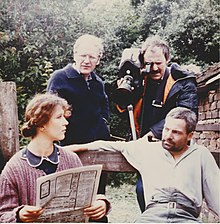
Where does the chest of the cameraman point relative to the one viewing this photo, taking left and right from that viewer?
facing the viewer and to the left of the viewer

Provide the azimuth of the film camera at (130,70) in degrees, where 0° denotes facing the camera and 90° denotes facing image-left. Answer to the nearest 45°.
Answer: approximately 45°

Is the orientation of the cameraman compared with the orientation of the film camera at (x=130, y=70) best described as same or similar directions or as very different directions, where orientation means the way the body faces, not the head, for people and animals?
same or similar directions

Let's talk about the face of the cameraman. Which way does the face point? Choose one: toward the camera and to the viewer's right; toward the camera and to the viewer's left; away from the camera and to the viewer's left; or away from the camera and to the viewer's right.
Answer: toward the camera and to the viewer's left

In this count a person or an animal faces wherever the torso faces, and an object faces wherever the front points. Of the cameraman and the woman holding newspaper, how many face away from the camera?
0

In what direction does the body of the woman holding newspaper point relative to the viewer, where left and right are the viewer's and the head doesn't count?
facing the viewer and to the right of the viewer

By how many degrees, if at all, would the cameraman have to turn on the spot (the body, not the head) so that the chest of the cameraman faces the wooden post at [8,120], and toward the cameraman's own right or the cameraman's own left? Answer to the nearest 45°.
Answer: approximately 45° to the cameraman's own right

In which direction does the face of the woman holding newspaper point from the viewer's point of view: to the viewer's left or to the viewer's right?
to the viewer's right

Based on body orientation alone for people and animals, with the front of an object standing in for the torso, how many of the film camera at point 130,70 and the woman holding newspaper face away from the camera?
0
